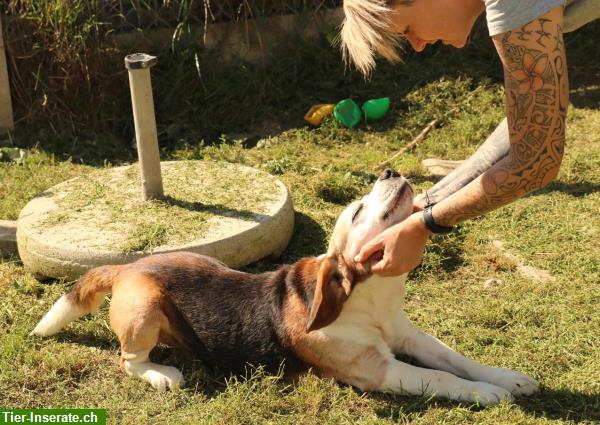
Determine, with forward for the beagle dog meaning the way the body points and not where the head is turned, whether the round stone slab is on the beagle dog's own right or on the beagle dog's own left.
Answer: on the beagle dog's own left

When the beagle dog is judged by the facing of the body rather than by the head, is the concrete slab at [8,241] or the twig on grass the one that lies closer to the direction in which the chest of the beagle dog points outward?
the twig on grass

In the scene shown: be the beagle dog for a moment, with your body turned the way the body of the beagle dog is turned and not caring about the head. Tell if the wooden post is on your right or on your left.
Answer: on your left

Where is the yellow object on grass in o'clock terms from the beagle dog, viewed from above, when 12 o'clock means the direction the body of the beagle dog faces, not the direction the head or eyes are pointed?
The yellow object on grass is roughly at 9 o'clock from the beagle dog.

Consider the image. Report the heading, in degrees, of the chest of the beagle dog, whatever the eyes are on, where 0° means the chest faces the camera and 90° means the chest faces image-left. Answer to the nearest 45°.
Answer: approximately 270°

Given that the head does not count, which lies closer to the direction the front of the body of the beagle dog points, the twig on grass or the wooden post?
the twig on grass

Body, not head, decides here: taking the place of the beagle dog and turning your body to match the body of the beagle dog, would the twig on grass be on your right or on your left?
on your left
